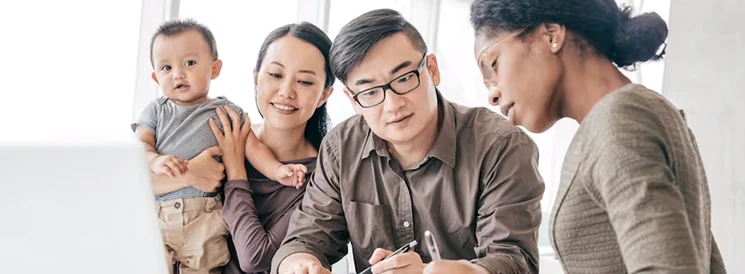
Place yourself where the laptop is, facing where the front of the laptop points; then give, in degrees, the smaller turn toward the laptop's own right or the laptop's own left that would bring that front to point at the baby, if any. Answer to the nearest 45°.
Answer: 0° — it already faces them

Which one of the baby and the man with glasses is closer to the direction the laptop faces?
the baby

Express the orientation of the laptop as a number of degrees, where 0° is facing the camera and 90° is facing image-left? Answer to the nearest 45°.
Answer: approximately 180°

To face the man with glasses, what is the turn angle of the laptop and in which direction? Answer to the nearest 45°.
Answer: approximately 45° to its right

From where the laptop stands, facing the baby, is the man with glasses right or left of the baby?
right
